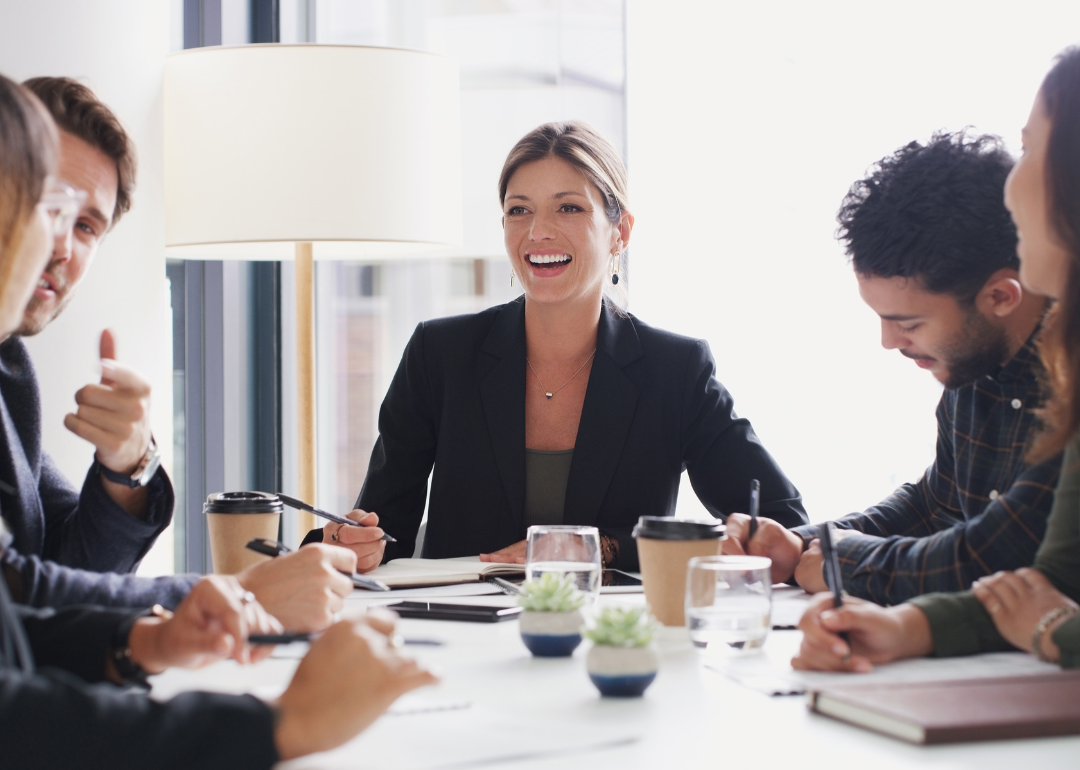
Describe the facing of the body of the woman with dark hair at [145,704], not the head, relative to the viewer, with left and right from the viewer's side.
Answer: facing to the right of the viewer

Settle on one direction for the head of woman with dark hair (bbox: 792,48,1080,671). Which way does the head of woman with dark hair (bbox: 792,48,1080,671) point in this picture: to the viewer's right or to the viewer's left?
to the viewer's left

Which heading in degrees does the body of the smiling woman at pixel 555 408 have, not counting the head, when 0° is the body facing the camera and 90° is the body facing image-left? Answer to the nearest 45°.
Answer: approximately 0°

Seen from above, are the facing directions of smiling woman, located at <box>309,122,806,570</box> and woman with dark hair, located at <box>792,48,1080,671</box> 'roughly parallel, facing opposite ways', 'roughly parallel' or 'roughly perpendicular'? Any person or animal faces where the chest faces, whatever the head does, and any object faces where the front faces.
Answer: roughly perpendicular

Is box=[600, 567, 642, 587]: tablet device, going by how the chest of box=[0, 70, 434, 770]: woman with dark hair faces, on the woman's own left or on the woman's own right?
on the woman's own left

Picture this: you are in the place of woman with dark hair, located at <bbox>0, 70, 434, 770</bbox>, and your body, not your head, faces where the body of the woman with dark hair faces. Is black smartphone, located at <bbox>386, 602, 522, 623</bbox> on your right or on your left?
on your left

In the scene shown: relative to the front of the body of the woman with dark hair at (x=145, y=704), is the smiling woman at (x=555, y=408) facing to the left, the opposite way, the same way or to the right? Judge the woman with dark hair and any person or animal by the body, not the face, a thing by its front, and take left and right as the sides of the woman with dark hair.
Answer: to the right

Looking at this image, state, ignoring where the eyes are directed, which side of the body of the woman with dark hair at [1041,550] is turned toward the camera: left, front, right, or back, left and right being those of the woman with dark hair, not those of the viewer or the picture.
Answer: left

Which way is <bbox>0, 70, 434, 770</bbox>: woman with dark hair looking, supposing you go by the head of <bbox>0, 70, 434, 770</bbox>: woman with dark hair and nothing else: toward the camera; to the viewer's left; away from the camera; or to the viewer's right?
to the viewer's right

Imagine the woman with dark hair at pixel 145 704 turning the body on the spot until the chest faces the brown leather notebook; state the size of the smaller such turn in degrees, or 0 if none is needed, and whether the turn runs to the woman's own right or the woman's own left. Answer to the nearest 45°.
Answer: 0° — they already face it
